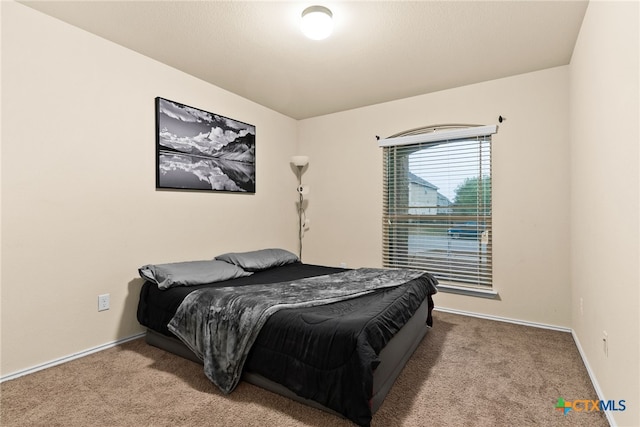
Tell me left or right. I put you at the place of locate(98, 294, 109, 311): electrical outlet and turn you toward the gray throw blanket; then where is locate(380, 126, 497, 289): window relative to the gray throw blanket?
left

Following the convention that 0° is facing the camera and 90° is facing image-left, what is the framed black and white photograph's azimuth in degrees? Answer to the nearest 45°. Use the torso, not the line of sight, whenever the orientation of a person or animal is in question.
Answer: approximately 315°

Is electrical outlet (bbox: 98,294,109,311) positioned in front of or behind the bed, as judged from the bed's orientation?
behind

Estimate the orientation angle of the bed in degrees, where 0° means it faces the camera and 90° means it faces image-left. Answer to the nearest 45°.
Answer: approximately 315°

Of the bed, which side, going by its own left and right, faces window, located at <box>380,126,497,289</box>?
left
